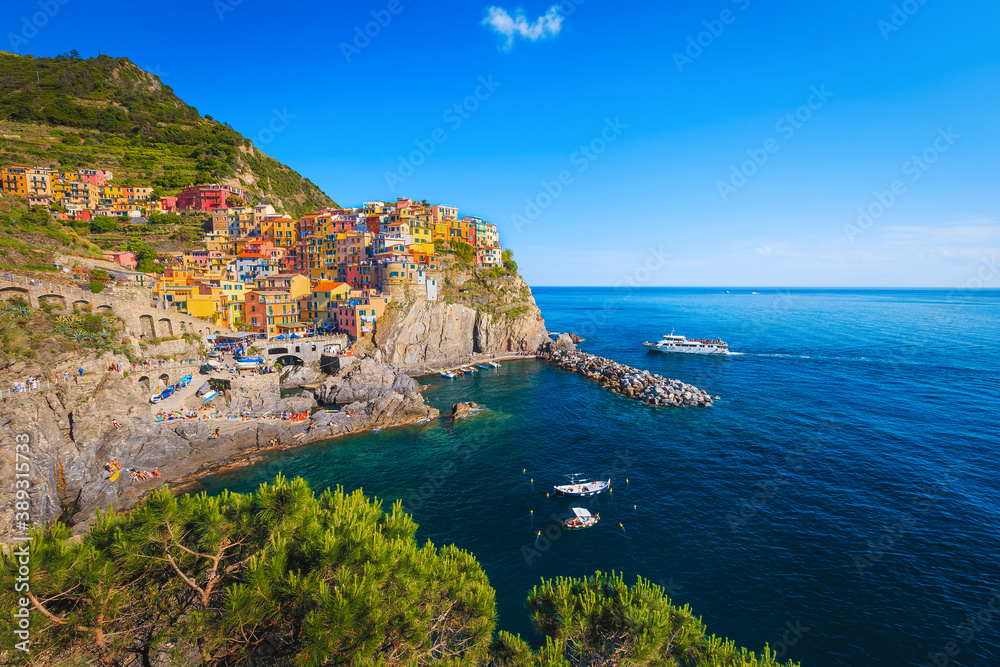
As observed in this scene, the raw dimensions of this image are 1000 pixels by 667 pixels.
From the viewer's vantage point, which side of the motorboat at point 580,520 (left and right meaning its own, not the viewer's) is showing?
right

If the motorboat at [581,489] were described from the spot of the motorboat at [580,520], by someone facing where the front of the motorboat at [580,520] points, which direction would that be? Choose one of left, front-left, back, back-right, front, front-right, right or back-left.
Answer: left
